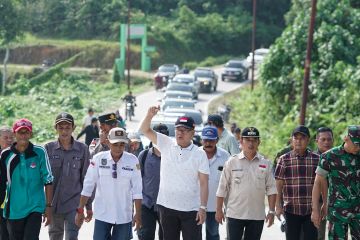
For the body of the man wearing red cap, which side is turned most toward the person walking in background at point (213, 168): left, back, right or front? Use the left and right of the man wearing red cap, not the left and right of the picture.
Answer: left

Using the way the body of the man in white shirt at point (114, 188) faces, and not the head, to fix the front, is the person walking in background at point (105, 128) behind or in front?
behind

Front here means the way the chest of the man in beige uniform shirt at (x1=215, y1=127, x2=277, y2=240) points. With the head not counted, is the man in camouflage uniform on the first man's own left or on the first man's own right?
on the first man's own left

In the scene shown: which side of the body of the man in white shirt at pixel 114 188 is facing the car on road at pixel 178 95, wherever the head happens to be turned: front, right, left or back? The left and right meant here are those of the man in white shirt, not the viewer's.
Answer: back

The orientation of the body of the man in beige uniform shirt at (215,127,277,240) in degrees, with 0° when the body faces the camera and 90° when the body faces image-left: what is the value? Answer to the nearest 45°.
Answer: approximately 0°

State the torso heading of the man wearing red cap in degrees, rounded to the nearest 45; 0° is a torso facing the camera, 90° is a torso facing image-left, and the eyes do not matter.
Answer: approximately 0°

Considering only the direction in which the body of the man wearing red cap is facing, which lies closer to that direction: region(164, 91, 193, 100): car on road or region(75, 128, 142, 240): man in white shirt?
the man in white shirt
